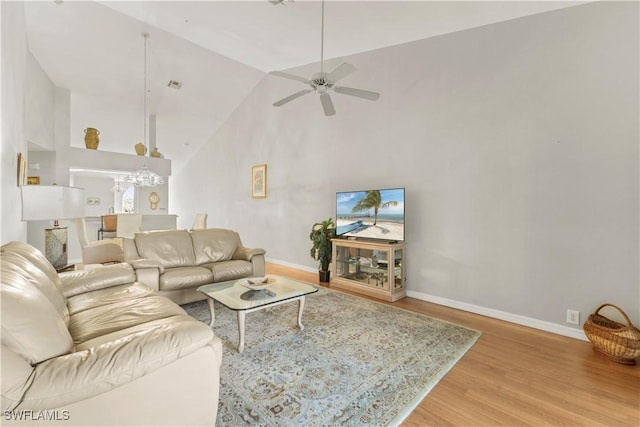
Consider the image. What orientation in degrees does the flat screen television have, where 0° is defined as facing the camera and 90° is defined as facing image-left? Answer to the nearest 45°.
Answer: approximately 45°

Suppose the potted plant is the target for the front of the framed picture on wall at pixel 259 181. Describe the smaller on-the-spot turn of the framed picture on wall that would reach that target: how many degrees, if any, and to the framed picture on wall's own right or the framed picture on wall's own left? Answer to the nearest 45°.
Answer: approximately 90° to the framed picture on wall's own left

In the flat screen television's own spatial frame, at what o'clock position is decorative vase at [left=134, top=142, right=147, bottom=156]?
The decorative vase is roughly at 2 o'clock from the flat screen television.

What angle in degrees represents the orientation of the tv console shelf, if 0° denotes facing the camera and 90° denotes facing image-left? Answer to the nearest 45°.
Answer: approximately 45°

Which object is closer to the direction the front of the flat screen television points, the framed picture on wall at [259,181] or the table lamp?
the table lamp

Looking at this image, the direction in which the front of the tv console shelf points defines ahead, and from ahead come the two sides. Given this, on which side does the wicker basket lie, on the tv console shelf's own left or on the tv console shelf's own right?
on the tv console shelf's own left

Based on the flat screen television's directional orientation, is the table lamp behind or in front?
in front

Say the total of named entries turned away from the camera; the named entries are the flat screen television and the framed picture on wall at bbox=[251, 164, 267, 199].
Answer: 0

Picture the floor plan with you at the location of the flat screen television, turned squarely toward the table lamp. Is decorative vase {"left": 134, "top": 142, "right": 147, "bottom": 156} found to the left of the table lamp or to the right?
right

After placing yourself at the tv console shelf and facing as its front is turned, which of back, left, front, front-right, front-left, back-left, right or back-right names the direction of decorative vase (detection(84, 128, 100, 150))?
front-right

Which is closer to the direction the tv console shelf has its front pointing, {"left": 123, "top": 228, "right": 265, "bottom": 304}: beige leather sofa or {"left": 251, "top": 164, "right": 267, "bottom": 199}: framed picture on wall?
the beige leather sofa

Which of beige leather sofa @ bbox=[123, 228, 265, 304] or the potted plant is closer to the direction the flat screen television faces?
the beige leather sofa
